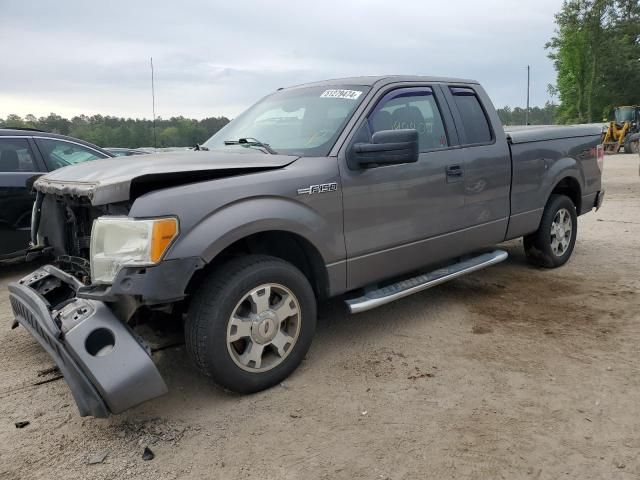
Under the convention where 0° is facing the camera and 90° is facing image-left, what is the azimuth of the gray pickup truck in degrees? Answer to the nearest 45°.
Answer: approximately 45°

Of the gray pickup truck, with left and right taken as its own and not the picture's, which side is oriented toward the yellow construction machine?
back

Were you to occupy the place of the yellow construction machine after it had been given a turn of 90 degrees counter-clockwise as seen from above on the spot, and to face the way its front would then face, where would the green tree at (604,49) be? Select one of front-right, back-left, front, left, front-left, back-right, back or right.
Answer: back-left

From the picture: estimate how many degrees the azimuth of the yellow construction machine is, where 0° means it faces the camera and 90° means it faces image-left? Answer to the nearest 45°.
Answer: approximately 45°

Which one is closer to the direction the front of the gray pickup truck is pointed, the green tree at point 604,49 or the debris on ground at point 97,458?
the debris on ground

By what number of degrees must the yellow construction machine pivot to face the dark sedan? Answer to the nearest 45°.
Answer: approximately 45° to its left

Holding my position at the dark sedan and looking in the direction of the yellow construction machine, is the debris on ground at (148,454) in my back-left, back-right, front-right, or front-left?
back-right

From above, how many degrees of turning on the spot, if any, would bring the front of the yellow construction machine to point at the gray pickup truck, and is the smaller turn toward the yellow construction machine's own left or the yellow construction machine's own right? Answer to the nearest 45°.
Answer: approximately 45° to the yellow construction machine's own left

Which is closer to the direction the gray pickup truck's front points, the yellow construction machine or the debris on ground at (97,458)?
the debris on ground
